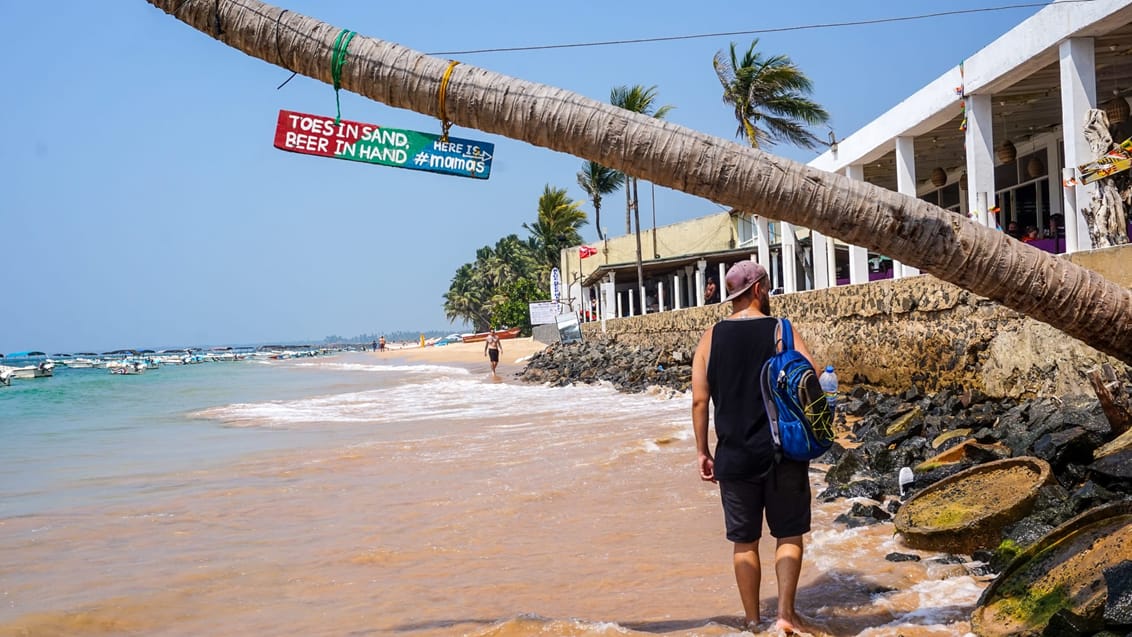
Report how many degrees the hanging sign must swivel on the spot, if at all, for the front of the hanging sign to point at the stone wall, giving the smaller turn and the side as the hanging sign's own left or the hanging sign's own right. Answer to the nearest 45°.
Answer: approximately 135° to the hanging sign's own left

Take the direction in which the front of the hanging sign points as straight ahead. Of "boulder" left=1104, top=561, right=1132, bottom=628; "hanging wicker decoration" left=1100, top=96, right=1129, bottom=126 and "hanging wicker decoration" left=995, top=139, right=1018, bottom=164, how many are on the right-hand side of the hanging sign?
0

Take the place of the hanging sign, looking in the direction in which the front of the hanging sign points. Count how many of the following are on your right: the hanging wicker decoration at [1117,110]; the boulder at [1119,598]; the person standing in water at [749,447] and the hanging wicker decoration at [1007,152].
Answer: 0

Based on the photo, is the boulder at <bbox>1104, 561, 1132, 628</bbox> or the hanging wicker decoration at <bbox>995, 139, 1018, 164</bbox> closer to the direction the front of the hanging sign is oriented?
the boulder

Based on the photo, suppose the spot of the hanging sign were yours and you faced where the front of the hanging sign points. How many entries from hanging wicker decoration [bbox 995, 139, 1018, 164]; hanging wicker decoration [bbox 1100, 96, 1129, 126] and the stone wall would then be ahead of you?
0

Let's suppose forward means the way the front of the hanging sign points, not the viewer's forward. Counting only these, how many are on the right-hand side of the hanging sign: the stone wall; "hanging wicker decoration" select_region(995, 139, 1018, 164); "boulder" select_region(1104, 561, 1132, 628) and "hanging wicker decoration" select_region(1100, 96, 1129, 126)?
0

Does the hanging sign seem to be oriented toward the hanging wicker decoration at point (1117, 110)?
no

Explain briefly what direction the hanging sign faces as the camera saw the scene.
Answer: facing the viewer

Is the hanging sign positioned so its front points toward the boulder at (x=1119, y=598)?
no

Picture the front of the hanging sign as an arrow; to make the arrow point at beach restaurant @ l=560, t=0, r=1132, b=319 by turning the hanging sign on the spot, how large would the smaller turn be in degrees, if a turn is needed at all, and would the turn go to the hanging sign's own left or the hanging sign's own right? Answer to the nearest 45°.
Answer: approximately 135° to the hanging sign's own left

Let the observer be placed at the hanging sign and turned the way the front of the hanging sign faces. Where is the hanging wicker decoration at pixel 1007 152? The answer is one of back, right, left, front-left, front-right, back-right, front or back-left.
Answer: back-left

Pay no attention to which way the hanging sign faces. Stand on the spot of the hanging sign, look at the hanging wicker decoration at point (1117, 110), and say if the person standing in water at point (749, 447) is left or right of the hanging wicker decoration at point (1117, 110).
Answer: right

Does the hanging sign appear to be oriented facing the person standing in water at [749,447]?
no
